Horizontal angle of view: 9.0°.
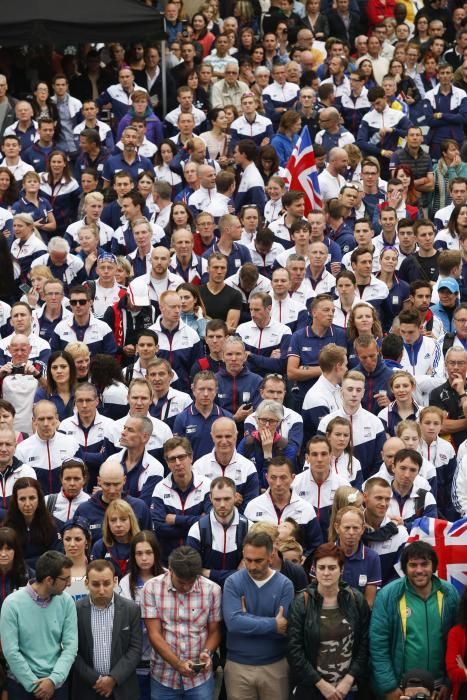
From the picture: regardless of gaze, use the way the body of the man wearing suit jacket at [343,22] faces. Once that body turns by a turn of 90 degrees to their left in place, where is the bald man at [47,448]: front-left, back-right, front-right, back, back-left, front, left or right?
right

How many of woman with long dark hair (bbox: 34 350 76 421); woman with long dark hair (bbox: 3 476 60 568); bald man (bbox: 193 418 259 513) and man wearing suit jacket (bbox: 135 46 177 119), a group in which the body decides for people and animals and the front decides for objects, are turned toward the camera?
4

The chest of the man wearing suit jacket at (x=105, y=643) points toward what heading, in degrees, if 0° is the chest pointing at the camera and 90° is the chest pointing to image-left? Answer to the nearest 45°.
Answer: approximately 0°

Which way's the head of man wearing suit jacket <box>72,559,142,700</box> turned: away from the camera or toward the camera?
toward the camera

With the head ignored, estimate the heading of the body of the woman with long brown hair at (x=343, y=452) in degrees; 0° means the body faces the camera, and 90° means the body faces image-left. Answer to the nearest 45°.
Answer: approximately 0°

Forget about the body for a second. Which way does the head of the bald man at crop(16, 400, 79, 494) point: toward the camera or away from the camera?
toward the camera

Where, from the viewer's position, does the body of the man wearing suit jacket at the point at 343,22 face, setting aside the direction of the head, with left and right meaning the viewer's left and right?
facing the viewer

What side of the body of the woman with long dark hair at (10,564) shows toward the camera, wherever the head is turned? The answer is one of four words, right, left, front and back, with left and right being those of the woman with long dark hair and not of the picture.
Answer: front

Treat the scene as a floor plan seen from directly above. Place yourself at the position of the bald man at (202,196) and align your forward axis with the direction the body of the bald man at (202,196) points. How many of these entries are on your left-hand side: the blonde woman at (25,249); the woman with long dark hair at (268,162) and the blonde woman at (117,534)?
1

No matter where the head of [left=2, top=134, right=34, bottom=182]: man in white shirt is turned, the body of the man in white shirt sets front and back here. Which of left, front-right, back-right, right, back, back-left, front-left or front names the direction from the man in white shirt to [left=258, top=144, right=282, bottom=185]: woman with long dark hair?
left

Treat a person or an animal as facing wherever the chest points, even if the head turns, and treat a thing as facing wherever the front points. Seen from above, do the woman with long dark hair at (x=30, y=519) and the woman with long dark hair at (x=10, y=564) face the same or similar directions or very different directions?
same or similar directions

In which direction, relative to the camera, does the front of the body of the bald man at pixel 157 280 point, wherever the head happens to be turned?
toward the camera

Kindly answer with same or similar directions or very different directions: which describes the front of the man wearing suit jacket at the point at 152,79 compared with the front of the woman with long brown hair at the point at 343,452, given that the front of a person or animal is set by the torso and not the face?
same or similar directions

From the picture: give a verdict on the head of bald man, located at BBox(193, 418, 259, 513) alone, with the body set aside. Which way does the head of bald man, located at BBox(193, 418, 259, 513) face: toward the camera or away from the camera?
toward the camera

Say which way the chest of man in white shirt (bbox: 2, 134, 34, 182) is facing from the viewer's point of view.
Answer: toward the camera

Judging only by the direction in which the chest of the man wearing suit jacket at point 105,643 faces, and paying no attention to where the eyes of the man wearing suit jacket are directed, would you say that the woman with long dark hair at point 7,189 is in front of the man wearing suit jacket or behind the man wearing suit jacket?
behind
